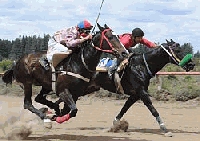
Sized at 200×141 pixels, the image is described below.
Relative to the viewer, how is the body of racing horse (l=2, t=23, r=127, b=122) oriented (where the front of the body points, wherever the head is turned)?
to the viewer's right

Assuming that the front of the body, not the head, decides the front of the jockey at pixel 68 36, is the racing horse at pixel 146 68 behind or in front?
in front

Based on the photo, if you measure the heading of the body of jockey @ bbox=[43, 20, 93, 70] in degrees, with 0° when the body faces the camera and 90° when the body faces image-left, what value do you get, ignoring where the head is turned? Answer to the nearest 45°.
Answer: approximately 270°

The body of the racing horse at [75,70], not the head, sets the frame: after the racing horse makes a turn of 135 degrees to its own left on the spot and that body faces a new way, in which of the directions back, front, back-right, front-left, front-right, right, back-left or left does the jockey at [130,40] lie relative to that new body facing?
right
